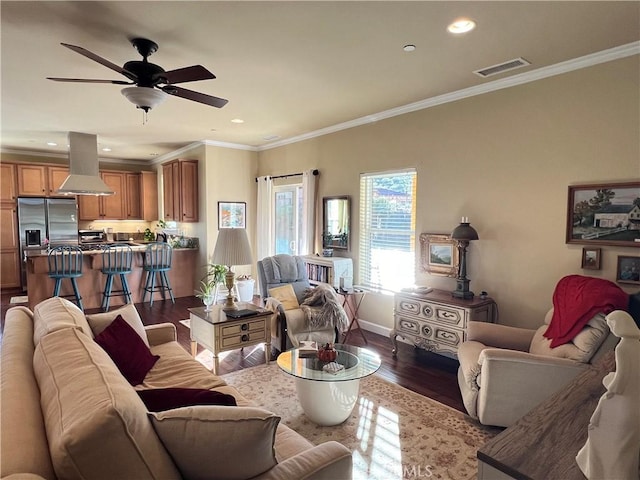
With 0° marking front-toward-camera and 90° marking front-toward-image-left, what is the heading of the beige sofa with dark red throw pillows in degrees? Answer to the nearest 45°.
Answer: approximately 270°

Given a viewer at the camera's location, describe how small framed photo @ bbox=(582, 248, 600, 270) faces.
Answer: facing the viewer

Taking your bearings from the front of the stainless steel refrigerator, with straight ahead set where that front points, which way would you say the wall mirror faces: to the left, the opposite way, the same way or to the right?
to the right

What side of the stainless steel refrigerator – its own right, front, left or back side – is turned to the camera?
front

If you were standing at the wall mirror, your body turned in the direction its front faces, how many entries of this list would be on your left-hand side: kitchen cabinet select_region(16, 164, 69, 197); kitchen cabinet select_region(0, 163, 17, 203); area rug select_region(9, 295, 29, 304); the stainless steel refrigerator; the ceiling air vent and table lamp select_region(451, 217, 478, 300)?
2

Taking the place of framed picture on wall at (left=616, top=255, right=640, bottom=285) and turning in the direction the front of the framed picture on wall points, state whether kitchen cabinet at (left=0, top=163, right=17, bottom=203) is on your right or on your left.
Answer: on your right

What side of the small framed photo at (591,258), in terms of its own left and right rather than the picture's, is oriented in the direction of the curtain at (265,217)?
right

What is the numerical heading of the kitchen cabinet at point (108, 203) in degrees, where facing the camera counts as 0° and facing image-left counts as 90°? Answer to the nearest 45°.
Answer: approximately 0°

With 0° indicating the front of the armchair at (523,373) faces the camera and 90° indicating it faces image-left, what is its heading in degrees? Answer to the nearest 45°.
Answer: approximately 90°

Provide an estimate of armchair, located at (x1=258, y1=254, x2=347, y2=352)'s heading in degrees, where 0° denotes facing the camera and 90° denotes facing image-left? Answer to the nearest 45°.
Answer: approximately 315°

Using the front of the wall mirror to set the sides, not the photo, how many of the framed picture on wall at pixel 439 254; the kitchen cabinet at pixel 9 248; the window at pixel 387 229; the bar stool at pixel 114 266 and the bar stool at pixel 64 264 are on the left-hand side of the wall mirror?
2

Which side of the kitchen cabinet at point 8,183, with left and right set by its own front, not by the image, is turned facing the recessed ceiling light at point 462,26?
front

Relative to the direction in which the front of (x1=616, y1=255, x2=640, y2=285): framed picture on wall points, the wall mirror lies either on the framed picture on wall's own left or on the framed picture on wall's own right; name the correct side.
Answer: on the framed picture on wall's own right
